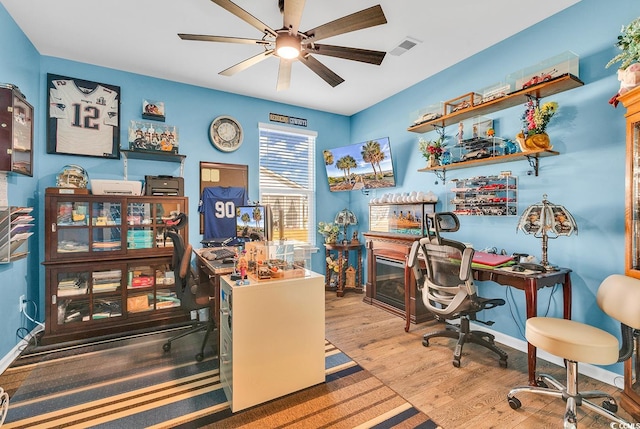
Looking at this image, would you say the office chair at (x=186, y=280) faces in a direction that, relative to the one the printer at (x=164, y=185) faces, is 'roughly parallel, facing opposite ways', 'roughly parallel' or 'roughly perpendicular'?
roughly perpendicular

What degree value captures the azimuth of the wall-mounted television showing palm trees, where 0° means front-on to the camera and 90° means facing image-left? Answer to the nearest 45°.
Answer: approximately 45°

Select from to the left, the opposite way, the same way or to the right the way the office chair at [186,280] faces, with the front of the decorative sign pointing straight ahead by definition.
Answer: to the left

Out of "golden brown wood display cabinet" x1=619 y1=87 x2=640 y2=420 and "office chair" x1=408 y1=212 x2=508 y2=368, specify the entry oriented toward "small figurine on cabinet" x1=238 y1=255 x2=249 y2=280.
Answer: the golden brown wood display cabinet

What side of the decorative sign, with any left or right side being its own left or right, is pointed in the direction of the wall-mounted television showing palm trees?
left

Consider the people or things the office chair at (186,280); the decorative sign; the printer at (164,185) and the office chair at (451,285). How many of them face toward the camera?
2

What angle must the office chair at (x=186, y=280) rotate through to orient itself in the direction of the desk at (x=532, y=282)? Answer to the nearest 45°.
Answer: approximately 45° to its right

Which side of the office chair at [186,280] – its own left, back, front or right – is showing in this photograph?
right

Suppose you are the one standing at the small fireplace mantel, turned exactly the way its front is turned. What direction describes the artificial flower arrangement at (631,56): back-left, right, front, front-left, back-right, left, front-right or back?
left
